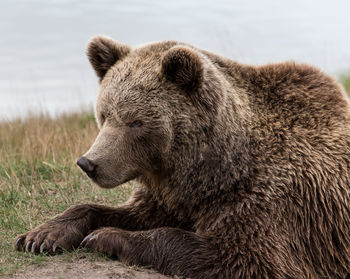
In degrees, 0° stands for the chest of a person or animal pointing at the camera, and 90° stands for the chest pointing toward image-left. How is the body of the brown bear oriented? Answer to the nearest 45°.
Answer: approximately 45°
